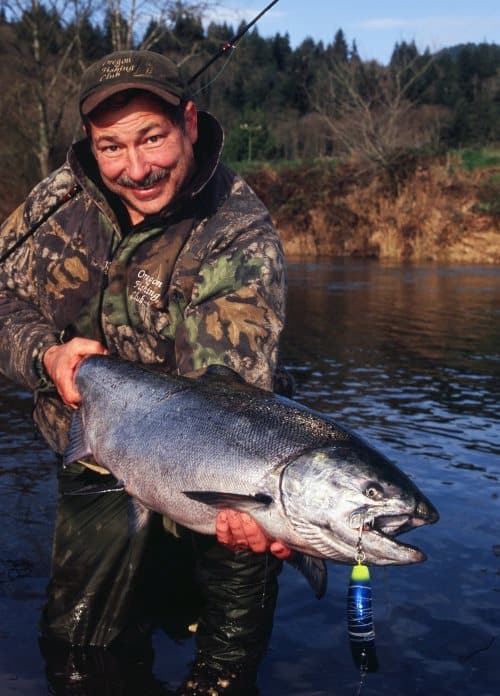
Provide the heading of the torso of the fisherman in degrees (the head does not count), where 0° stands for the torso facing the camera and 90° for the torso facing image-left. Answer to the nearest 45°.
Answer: approximately 0°
